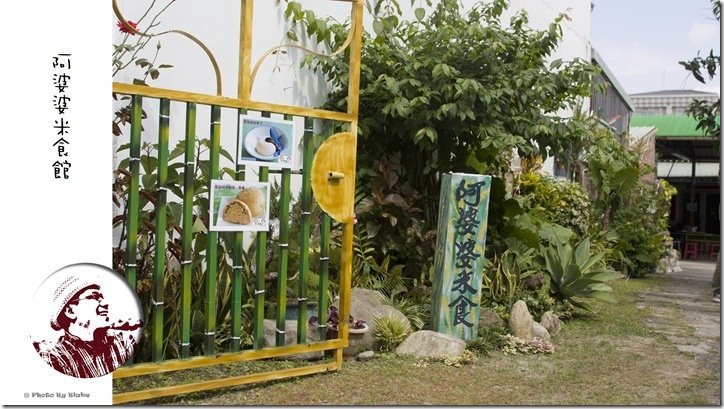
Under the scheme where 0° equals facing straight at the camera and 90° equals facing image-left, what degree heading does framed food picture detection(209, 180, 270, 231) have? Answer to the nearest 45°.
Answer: approximately 0°

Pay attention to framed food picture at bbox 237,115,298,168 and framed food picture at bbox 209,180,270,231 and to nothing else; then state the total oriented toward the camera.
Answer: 2

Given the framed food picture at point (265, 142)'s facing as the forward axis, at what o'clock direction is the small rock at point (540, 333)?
The small rock is roughly at 8 o'clock from the framed food picture.
